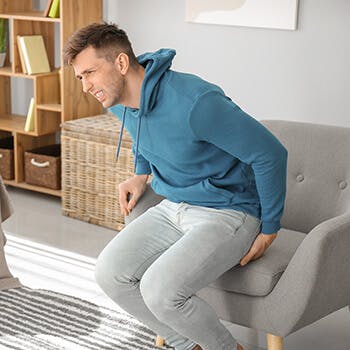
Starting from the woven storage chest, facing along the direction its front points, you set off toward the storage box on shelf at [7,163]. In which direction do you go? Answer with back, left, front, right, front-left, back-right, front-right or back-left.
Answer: right

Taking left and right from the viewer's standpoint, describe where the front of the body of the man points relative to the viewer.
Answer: facing the viewer and to the left of the viewer

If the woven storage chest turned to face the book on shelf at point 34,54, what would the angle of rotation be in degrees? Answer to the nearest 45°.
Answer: approximately 90° to its right

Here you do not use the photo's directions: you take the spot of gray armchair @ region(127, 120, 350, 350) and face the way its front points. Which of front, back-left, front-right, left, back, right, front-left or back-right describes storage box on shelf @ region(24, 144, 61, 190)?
right

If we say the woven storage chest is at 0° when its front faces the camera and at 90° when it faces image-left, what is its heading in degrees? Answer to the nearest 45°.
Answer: approximately 45°

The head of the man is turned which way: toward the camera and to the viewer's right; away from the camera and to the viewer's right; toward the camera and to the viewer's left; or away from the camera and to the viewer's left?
toward the camera and to the viewer's left

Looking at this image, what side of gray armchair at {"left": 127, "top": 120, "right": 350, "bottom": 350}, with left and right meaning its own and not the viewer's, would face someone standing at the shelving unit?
right

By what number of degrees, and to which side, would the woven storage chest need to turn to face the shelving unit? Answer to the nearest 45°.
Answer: approximately 90° to its right

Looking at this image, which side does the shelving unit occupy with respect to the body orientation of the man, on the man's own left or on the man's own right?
on the man's own right

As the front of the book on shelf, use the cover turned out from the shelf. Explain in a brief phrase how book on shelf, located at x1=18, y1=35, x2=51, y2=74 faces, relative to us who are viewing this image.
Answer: facing the viewer

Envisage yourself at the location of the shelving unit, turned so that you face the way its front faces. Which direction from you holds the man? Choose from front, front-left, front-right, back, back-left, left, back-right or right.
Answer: front-left

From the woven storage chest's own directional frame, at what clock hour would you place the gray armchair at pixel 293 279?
The gray armchair is roughly at 10 o'clock from the woven storage chest.

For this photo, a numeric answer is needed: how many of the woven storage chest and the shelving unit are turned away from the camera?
0

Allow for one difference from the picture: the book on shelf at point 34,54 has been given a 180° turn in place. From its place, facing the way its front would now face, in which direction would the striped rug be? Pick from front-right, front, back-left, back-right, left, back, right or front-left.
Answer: back

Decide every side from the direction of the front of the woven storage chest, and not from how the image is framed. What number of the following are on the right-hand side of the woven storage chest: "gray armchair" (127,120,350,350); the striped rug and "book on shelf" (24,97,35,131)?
1

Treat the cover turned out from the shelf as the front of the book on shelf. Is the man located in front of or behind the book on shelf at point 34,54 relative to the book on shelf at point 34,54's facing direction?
in front
